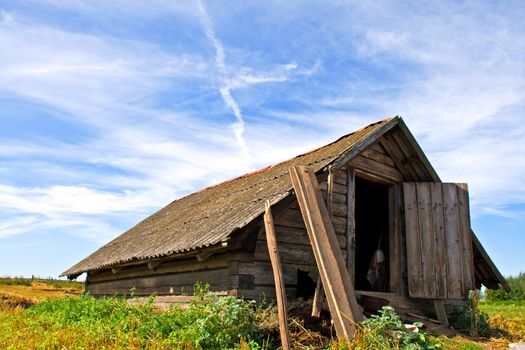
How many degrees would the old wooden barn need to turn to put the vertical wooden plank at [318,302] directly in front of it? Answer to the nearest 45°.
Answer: approximately 45° to its right

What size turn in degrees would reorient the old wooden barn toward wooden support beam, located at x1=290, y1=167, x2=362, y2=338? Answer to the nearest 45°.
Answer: approximately 45° to its right

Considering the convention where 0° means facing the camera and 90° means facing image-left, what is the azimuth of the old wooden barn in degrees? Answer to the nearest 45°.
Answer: approximately 315°
